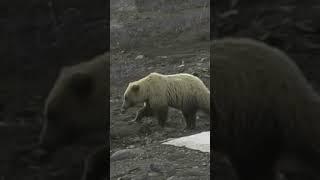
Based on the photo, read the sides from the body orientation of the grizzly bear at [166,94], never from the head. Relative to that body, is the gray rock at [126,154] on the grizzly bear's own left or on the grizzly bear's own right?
on the grizzly bear's own left

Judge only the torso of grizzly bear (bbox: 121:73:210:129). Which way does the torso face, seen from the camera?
to the viewer's left
